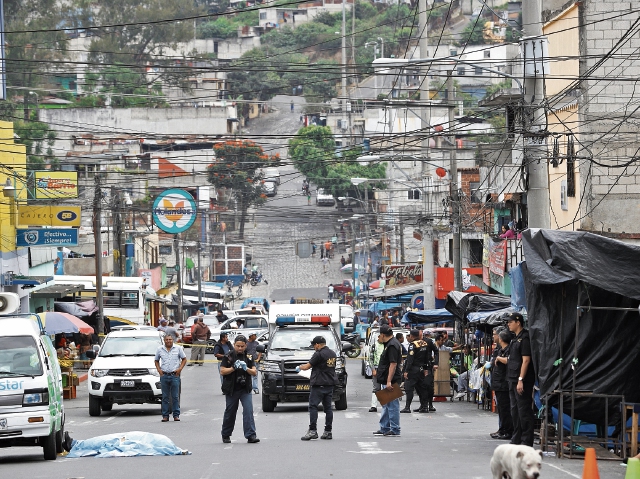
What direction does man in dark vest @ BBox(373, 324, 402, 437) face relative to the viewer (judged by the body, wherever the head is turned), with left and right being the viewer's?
facing to the left of the viewer

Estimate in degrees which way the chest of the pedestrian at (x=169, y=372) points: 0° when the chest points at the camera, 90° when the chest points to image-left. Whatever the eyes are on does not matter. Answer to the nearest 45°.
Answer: approximately 0°

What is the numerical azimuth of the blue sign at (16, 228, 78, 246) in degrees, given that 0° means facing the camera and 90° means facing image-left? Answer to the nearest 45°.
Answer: approximately 0°

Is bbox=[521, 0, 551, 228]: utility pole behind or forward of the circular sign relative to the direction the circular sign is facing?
forward

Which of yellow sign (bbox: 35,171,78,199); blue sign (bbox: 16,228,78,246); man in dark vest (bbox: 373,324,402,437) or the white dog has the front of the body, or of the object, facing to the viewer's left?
the man in dark vest

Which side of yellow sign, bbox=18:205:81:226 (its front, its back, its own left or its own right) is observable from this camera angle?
front

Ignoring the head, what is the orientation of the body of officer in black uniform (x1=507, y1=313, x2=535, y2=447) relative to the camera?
to the viewer's left

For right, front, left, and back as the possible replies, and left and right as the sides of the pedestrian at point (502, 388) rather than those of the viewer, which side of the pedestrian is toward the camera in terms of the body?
left

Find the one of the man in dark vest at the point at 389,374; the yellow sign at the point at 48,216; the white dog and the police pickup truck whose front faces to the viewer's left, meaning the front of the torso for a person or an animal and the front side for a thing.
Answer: the man in dark vest

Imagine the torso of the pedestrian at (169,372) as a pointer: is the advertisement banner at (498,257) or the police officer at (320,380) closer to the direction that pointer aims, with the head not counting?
the police officer

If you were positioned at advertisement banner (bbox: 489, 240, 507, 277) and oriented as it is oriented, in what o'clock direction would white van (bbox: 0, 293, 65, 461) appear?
The white van is roughly at 11 o'clock from the advertisement banner.

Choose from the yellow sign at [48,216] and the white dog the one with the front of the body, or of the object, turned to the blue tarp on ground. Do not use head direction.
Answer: the yellow sign

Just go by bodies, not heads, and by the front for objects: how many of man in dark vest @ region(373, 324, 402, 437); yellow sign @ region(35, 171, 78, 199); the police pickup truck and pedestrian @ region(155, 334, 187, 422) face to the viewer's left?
1

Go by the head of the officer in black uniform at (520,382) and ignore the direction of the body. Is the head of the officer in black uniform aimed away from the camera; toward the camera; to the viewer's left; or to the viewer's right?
to the viewer's left

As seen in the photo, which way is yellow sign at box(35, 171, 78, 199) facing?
toward the camera

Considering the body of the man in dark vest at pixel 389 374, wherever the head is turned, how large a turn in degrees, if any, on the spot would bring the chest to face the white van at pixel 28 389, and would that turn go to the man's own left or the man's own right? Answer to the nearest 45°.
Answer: approximately 45° to the man's own left

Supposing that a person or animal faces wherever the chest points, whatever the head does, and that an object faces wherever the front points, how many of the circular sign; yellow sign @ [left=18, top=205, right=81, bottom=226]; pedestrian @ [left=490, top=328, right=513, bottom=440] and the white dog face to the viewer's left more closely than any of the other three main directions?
1
